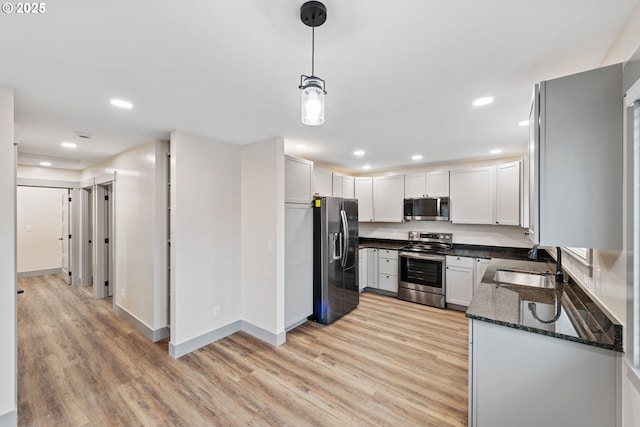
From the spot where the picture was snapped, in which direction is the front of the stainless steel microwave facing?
facing the viewer

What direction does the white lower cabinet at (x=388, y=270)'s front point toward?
toward the camera

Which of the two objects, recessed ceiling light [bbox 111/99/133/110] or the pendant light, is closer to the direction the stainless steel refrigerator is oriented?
the pendant light

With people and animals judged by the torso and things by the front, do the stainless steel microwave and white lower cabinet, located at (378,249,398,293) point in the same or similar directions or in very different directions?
same or similar directions

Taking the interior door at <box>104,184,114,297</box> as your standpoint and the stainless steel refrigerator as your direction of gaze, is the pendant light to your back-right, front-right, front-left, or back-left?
front-right

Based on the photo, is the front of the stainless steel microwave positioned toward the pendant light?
yes

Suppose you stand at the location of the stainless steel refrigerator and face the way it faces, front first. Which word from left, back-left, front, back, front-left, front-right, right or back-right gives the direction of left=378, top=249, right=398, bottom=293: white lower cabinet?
left

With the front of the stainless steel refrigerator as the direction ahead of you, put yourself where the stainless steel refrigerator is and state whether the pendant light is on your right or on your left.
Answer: on your right

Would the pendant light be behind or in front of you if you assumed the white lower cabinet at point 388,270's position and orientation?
in front

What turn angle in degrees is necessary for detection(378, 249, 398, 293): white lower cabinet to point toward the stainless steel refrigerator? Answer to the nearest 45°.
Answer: approximately 45° to its right

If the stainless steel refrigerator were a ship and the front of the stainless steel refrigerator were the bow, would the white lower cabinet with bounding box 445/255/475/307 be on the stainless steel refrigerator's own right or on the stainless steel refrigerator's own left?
on the stainless steel refrigerator's own left

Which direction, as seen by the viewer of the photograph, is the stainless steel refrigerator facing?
facing the viewer and to the right of the viewer

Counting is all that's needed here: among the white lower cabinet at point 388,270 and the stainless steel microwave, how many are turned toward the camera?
2

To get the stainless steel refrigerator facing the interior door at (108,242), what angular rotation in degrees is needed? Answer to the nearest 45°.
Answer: approximately 135° to its right
